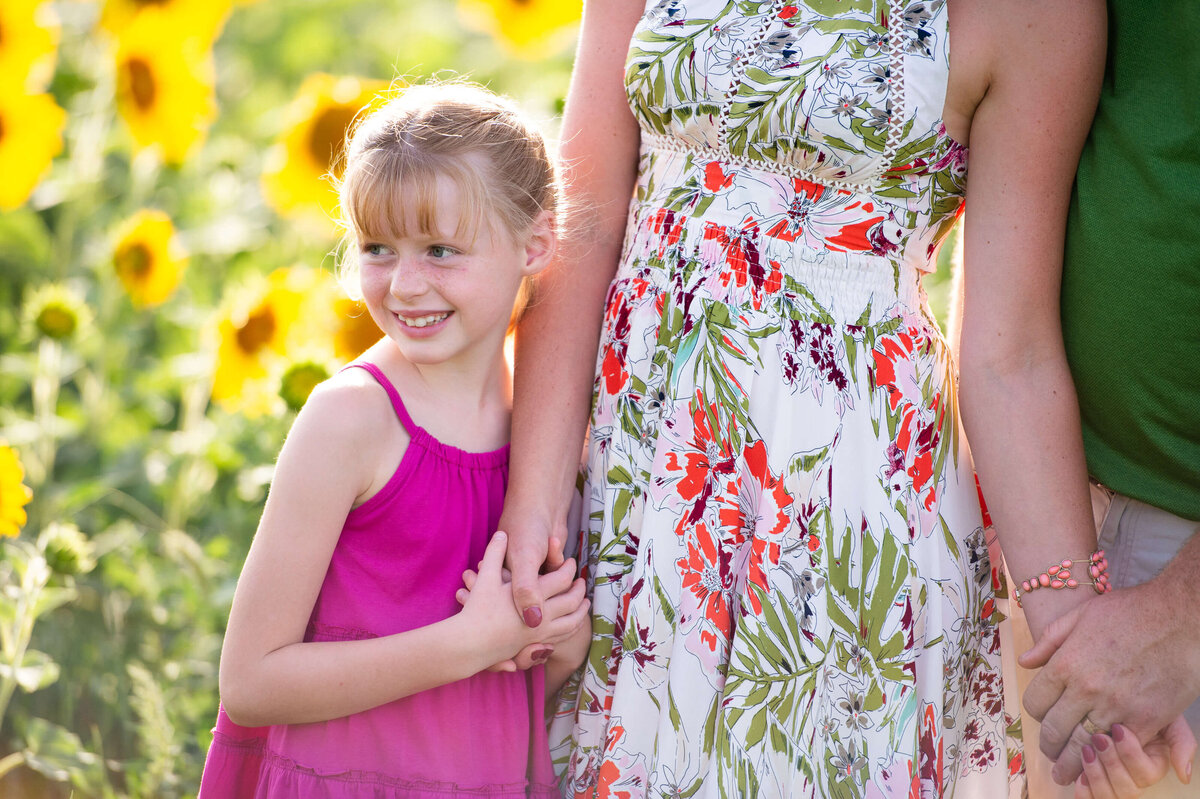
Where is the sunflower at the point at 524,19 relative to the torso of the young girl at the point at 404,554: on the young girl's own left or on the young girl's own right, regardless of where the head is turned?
on the young girl's own left

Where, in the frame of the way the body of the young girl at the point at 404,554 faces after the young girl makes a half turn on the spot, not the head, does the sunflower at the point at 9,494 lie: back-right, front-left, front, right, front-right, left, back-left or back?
front

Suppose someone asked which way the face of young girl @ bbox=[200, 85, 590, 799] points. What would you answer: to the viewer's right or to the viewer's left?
to the viewer's left

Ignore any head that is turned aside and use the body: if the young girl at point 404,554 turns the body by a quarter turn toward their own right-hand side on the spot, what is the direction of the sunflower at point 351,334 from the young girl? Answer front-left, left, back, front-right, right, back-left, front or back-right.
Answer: back-right

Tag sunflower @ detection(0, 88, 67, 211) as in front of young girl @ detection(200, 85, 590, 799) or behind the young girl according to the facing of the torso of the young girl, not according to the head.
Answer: behind

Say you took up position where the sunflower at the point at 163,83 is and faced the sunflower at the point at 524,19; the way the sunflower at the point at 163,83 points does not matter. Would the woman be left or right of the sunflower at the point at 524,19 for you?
right

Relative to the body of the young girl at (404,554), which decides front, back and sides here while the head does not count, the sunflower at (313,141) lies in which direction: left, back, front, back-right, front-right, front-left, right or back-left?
back-left

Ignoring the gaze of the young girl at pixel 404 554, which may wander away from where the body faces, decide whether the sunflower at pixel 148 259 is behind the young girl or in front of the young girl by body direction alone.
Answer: behind

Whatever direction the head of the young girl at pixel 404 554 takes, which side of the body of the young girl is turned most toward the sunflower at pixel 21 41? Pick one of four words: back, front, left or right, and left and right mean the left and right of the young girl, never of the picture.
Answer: back

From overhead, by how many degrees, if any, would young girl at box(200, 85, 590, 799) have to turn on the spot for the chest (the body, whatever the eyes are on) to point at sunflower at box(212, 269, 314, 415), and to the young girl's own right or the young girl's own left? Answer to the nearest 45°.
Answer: approximately 135° to the young girl's own left

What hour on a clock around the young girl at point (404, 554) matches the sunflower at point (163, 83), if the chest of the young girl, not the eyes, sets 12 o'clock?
The sunflower is roughly at 7 o'clock from the young girl.
